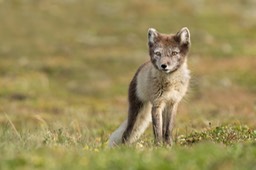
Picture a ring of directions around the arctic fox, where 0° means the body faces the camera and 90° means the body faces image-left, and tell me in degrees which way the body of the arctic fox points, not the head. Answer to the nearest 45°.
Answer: approximately 315°
